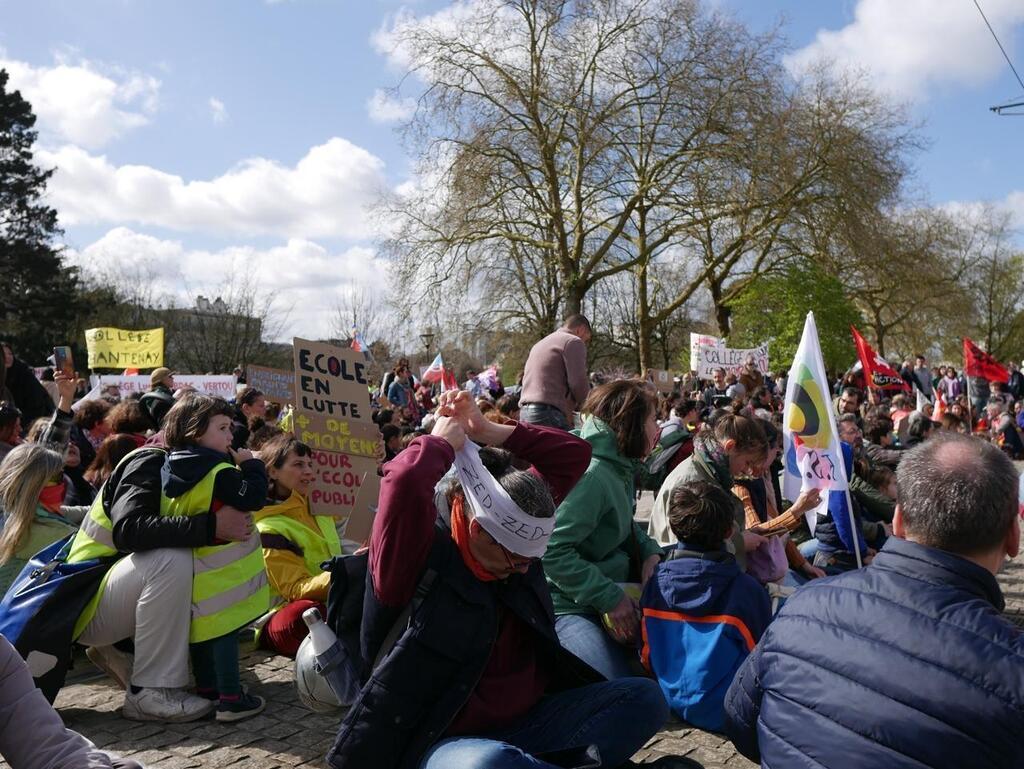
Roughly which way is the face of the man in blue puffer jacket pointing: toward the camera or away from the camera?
away from the camera

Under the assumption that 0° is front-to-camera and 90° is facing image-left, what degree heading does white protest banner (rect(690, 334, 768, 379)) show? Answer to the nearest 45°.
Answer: approximately 0°

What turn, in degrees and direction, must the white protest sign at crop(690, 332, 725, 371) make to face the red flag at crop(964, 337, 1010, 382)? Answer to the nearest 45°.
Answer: approximately 45° to its left

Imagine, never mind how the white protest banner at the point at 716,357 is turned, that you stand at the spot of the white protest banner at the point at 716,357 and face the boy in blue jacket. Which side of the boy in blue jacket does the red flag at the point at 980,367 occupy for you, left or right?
left

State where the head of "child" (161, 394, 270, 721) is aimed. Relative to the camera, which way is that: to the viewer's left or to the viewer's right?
to the viewer's right

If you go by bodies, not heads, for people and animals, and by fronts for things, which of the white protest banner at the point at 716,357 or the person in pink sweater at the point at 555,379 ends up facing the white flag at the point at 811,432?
the white protest banner

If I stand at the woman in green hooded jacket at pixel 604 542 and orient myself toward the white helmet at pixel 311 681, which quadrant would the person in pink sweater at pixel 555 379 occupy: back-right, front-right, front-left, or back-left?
back-right
